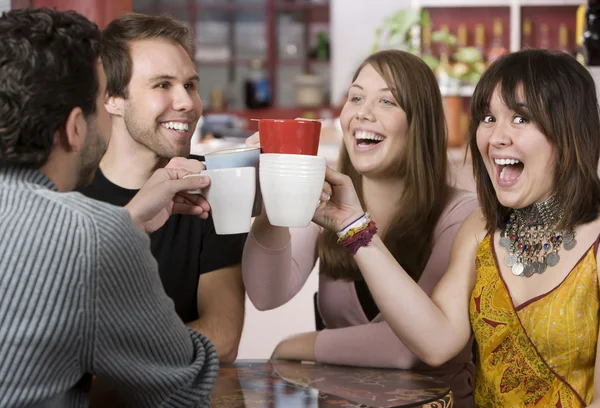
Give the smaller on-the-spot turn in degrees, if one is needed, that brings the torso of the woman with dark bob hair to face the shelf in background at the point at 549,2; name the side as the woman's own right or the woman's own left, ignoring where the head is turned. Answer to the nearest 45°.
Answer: approximately 135° to the woman's own right

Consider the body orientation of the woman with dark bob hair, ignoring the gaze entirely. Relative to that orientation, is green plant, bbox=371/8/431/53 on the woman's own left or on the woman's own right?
on the woman's own right

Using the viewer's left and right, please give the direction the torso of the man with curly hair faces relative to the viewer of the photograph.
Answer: facing away from the viewer and to the right of the viewer

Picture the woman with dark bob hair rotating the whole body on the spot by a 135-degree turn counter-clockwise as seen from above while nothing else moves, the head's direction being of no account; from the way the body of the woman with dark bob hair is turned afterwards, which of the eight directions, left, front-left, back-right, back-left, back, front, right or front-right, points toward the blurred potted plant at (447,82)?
left

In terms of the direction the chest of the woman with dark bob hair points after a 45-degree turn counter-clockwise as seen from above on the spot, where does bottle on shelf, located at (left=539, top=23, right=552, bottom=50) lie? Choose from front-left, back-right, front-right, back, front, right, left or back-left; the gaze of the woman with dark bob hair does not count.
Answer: back

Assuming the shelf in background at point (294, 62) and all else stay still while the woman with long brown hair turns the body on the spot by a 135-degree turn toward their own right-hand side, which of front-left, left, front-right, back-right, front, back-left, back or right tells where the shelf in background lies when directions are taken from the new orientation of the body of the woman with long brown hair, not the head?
front

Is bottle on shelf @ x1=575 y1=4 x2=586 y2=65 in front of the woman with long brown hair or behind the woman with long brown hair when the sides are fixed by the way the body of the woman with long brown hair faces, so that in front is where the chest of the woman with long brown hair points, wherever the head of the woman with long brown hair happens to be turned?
behind

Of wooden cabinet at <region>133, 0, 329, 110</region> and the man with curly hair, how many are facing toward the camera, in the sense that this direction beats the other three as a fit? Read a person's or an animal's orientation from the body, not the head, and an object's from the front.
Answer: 1

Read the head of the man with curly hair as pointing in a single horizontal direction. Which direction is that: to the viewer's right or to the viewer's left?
to the viewer's right

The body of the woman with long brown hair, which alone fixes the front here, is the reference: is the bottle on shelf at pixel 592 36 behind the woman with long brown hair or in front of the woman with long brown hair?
behind

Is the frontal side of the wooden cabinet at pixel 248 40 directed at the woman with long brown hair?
yes

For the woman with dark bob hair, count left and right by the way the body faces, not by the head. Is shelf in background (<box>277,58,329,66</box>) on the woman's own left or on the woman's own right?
on the woman's own right

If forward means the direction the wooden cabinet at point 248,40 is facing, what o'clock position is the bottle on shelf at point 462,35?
The bottle on shelf is roughly at 10 o'clock from the wooden cabinet.
